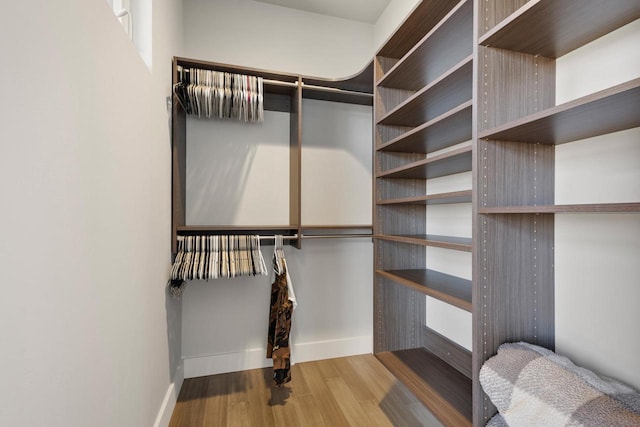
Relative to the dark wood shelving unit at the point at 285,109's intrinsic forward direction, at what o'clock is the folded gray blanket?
The folded gray blanket is roughly at 11 o'clock from the dark wood shelving unit.

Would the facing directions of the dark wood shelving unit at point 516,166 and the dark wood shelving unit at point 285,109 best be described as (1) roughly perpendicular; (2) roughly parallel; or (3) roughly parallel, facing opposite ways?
roughly perpendicular

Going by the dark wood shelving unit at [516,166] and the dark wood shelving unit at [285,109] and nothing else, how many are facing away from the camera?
0

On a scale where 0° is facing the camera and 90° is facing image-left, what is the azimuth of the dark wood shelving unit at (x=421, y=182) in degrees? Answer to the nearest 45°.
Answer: approximately 45°

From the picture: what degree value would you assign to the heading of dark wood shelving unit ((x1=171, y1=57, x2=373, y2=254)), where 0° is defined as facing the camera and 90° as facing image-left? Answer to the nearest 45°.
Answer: approximately 0°

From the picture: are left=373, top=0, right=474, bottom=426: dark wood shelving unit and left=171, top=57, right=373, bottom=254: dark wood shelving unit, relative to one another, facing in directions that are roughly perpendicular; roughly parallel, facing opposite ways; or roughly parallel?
roughly perpendicular

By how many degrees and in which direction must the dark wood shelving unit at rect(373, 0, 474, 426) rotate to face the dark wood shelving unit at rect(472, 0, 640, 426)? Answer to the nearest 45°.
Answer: approximately 90° to its left

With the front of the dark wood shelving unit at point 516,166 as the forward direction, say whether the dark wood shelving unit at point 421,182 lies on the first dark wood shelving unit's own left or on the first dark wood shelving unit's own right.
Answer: on the first dark wood shelving unit's own right

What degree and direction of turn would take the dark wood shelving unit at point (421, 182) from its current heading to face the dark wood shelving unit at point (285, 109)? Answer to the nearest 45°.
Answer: approximately 45° to its right

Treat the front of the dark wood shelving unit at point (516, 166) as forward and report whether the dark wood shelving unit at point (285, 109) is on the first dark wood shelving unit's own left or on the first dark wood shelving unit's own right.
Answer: on the first dark wood shelving unit's own right
